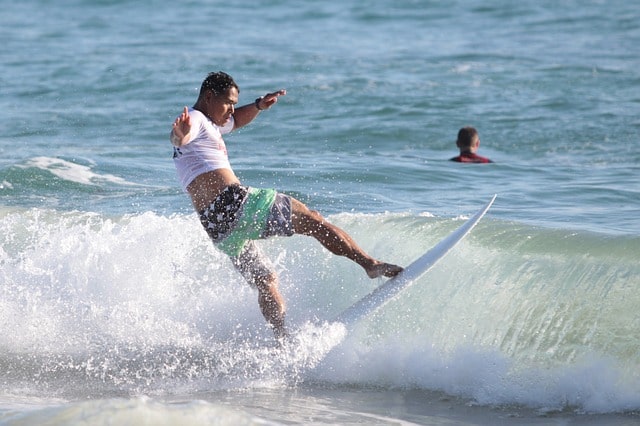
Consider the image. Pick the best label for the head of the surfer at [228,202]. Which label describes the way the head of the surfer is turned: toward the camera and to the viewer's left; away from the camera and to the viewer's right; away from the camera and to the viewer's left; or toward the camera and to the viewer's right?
toward the camera and to the viewer's right

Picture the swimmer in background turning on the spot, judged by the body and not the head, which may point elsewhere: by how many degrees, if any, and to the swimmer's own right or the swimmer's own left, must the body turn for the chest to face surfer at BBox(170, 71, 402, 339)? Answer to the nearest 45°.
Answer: approximately 180°

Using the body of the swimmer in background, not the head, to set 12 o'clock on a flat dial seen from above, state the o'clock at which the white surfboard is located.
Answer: The white surfboard is roughly at 6 o'clock from the swimmer in background.

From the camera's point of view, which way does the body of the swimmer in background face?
away from the camera
